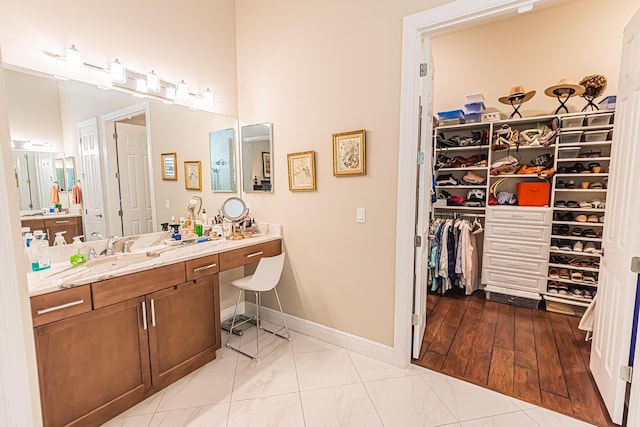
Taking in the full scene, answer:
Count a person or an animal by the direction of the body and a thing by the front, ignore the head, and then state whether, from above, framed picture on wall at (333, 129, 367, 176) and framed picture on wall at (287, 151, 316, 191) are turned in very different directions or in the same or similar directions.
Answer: same or similar directions

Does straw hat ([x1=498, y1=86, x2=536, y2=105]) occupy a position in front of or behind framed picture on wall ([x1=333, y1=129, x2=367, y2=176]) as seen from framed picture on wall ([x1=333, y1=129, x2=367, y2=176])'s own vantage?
behind

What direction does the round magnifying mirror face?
toward the camera

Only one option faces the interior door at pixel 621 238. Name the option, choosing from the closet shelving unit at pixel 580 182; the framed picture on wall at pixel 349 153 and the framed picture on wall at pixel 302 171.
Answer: the closet shelving unit

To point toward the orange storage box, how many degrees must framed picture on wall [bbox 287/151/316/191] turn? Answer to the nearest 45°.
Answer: approximately 135° to its left

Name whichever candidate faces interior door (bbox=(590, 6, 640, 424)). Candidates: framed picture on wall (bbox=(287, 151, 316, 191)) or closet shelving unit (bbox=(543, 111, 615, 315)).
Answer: the closet shelving unit

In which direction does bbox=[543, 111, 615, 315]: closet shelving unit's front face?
toward the camera

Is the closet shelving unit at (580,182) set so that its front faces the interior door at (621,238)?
yes

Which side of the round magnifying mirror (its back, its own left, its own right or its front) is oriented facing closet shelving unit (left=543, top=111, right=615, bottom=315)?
left

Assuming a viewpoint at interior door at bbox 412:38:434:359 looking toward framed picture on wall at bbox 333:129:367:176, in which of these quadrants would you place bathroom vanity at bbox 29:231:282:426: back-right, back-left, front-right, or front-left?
front-left

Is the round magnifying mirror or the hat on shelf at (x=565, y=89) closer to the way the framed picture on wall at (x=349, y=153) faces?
the round magnifying mirror

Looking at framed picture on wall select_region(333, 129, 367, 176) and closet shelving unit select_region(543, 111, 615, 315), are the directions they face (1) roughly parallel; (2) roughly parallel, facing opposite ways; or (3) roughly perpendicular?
roughly parallel

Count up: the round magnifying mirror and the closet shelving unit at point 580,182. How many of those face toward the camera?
2

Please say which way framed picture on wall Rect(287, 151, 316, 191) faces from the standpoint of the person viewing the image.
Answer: facing the viewer and to the left of the viewer

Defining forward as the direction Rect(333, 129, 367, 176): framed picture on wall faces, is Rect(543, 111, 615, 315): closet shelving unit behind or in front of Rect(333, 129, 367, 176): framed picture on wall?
behind

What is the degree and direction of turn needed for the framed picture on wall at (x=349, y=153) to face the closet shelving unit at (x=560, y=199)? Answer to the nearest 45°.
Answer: approximately 180°

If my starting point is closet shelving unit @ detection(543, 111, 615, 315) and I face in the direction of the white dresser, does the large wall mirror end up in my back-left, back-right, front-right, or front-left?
front-left

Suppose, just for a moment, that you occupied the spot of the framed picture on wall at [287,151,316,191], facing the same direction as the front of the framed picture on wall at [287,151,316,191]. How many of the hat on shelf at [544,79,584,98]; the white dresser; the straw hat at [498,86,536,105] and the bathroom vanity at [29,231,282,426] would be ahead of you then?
1

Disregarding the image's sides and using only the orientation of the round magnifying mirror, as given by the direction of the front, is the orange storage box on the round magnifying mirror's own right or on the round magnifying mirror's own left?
on the round magnifying mirror's own left
